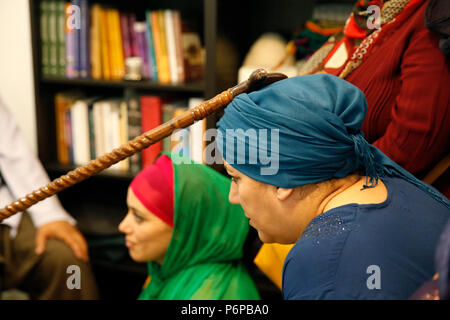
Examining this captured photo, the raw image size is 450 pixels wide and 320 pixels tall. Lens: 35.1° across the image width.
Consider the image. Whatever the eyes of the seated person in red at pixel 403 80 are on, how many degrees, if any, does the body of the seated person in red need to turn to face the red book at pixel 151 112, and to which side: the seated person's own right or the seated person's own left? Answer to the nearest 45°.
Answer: approximately 90° to the seated person's own right

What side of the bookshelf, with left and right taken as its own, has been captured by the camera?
front

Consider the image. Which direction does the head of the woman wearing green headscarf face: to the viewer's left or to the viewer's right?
to the viewer's left

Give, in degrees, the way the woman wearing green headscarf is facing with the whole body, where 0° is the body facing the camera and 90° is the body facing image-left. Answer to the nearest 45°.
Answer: approximately 90°

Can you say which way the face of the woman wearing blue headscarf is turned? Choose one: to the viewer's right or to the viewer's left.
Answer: to the viewer's left

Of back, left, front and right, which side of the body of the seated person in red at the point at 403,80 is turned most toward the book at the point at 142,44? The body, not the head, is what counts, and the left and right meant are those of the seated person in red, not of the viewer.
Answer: right

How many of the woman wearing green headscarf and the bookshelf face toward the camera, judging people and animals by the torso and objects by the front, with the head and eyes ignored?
1

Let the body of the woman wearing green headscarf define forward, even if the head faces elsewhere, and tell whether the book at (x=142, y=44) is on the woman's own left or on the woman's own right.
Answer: on the woman's own right

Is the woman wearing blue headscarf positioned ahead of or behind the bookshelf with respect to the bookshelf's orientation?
ahead

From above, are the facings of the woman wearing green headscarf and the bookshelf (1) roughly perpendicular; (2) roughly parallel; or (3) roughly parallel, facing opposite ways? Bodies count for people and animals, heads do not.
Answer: roughly perpendicular

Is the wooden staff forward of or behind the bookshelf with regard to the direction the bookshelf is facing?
forward

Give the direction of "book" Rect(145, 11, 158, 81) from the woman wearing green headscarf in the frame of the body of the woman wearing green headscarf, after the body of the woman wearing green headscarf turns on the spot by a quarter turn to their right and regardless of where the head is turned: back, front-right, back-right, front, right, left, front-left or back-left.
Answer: front

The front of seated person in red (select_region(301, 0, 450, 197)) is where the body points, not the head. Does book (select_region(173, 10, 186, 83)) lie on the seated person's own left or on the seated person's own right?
on the seated person's own right
